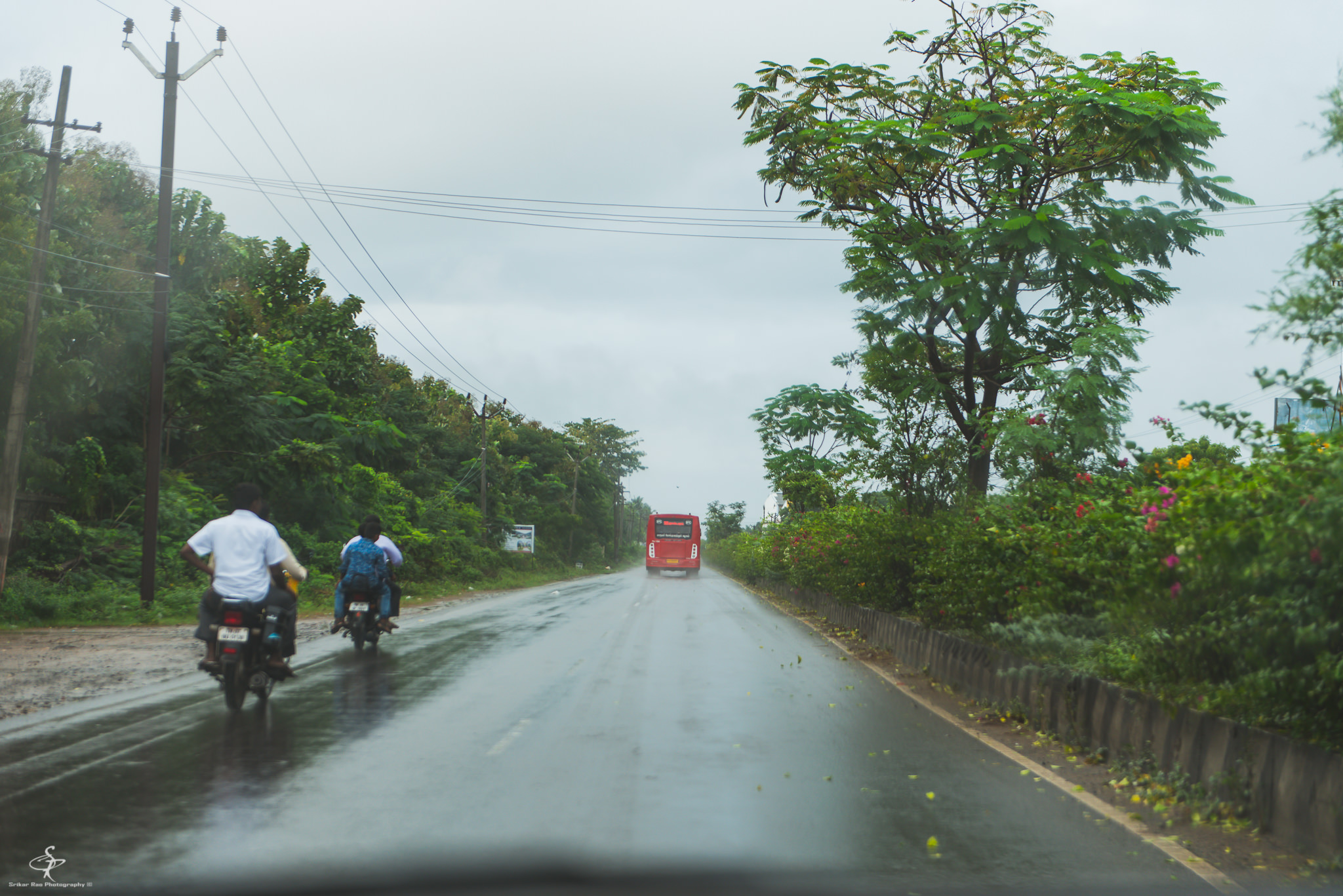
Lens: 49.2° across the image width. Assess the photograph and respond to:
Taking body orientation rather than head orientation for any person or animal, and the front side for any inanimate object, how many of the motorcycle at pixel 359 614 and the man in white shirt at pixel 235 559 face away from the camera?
2

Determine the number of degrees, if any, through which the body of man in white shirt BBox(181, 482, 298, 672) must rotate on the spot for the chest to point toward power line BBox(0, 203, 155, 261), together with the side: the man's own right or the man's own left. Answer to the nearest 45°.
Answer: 0° — they already face it

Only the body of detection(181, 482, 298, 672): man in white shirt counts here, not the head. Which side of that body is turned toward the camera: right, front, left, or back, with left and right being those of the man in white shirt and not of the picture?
back

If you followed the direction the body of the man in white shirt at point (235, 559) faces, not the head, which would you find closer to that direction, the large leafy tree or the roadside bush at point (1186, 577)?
the large leafy tree

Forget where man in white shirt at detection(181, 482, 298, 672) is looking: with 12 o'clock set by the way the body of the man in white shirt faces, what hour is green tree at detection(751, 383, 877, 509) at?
The green tree is roughly at 1 o'clock from the man in white shirt.

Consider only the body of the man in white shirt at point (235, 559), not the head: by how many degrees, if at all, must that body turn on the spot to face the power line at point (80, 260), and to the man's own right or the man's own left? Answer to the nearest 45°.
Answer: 0° — they already face it

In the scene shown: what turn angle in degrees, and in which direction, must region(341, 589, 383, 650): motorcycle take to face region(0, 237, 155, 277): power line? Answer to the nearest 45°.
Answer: approximately 45° to its left

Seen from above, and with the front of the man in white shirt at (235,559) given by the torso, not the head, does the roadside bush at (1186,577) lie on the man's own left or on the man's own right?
on the man's own right

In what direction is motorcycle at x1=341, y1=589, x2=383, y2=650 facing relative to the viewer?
away from the camera
